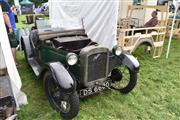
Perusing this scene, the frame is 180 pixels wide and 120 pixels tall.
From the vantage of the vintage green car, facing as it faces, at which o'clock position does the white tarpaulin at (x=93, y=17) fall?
The white tarpaulin is roughly at 8 o'clock from the vintage green car.

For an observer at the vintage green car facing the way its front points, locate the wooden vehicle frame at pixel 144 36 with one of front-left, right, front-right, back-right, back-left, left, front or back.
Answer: left

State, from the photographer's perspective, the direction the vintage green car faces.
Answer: facing the viewer and to the right of the viewer

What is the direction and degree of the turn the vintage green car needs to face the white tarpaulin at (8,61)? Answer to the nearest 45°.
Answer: approximately 135° to its right
